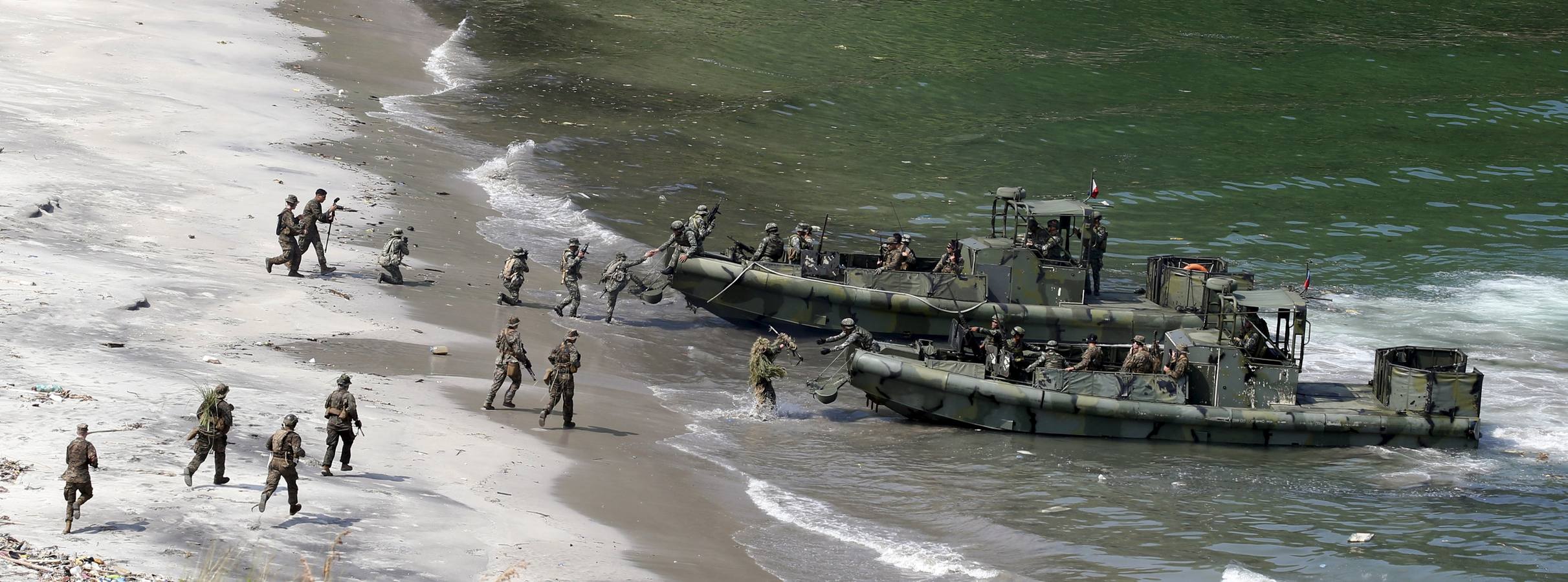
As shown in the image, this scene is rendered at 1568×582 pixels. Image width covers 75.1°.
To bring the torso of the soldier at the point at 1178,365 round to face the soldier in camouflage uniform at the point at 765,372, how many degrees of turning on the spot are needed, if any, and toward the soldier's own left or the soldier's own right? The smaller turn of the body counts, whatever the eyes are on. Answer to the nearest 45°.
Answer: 0° — they already face them

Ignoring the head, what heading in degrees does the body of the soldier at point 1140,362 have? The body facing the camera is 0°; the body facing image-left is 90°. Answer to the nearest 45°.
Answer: approximately 90°

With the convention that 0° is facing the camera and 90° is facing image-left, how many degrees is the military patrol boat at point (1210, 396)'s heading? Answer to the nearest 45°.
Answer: approximately 90°

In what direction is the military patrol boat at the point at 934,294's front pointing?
to the viewer's left
